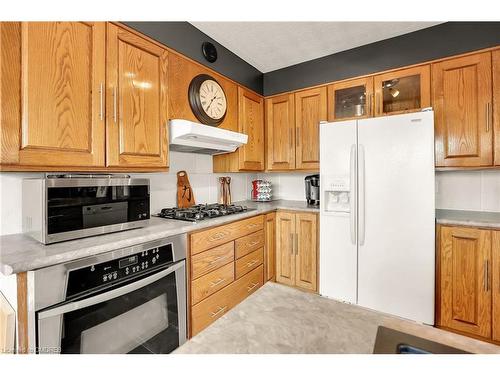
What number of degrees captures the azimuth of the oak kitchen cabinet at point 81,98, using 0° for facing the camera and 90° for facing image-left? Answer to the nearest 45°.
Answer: approximately 315°

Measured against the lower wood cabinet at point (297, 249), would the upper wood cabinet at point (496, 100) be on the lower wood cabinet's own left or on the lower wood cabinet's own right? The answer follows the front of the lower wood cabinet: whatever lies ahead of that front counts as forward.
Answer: on the lower wood cabinet's own left

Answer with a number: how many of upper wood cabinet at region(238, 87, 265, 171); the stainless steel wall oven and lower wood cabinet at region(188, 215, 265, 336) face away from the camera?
0

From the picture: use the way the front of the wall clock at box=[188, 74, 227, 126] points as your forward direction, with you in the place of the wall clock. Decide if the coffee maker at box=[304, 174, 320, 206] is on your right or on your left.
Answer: on your left

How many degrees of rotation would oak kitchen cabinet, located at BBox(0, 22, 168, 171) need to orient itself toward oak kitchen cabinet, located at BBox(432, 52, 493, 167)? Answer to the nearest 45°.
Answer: approximately 45° to its left

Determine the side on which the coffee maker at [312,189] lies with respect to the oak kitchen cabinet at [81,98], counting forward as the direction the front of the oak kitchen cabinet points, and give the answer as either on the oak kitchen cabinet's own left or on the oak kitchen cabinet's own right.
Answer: on the oak kitchen cabinet's own left

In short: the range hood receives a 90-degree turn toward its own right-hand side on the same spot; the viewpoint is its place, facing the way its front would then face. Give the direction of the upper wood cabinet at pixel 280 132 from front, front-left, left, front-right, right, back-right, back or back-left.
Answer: back

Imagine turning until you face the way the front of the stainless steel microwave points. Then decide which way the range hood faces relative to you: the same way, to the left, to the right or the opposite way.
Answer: the same way

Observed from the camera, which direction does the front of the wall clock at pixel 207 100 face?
facing the viewer and to the right of the viewer

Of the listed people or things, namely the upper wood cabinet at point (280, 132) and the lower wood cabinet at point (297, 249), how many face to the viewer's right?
0

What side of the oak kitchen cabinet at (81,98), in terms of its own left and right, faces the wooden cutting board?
left

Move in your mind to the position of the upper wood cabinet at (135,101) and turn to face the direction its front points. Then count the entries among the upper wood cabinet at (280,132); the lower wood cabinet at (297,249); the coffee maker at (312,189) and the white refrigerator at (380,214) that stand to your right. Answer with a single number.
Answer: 0

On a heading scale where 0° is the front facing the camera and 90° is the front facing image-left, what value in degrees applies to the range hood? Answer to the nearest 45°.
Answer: approximately 315°

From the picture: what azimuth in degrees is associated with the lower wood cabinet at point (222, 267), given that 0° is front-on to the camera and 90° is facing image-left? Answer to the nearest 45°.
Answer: approximately 315°

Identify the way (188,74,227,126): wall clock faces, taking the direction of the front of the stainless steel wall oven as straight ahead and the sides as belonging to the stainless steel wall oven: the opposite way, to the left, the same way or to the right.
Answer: the same way

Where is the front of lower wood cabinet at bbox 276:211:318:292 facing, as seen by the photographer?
facing the viewer and to the left of the viewer
